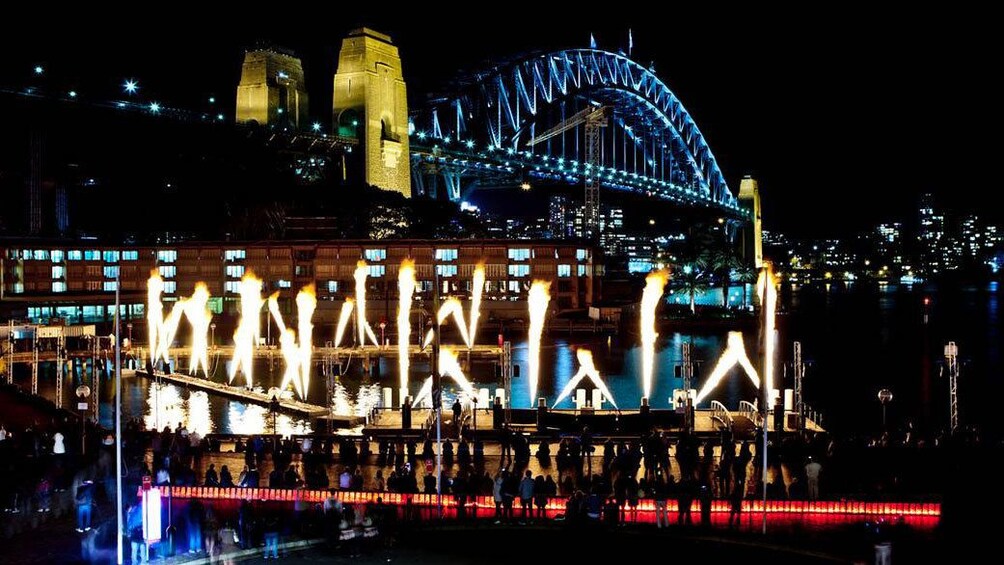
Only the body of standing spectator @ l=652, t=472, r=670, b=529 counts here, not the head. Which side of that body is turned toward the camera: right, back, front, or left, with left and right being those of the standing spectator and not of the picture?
back

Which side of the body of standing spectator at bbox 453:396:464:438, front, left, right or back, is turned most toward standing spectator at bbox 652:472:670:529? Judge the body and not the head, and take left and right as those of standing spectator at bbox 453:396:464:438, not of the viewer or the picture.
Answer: back

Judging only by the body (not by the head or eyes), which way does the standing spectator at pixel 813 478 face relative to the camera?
away from the camera

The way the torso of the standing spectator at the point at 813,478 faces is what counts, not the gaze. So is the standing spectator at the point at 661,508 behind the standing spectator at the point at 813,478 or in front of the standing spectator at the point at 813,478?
behind

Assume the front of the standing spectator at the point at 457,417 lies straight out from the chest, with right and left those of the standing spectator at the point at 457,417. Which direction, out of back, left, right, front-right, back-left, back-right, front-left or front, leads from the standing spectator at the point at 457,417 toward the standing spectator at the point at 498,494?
back

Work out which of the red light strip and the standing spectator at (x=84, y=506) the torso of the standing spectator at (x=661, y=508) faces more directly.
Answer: the red light strip

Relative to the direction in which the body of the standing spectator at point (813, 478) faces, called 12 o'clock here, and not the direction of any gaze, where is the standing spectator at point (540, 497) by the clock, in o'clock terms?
the standing spectator at point (540, 497) is roughly at 8 o'clock from the standing spectator at point (813, 478).

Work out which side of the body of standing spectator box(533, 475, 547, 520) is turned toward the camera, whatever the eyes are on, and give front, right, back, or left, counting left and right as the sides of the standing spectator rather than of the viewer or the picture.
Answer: back

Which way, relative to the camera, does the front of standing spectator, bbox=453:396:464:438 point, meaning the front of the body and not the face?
away from the camera
